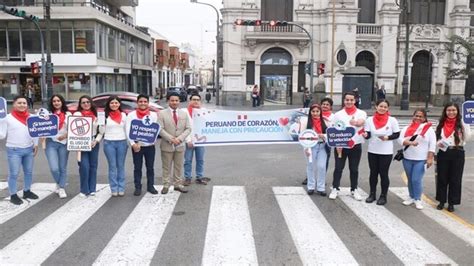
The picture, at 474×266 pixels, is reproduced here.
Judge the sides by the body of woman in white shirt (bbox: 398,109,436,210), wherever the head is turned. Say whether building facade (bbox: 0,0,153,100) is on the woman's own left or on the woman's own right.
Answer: on the woman's own right

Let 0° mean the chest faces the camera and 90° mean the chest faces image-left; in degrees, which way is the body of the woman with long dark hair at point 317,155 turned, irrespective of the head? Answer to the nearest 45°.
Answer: approximately 0°

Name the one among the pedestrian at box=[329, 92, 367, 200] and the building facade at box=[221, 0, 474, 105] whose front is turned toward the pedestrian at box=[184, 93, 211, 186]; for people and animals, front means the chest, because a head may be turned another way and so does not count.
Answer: the building facade

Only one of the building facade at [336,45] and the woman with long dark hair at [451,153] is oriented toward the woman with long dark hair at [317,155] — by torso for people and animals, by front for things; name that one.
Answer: the building facade

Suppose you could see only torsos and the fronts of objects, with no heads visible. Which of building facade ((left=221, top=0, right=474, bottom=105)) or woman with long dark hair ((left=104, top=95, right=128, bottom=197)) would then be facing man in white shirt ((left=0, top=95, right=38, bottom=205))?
the building facade

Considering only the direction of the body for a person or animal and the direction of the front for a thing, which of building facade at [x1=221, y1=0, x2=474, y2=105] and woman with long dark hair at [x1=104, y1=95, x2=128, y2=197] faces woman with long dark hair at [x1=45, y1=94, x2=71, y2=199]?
the building facade

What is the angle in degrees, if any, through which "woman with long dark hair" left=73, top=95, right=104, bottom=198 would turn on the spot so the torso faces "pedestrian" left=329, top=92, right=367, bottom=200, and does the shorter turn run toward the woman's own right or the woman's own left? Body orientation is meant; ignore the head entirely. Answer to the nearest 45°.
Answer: approximately 90° to the woman's own left

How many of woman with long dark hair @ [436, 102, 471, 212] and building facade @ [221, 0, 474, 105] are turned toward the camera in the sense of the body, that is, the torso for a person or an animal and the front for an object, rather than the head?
2

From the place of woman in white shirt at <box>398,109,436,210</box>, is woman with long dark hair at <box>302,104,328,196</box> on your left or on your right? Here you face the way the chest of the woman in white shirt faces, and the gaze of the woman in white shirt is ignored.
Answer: on your right
